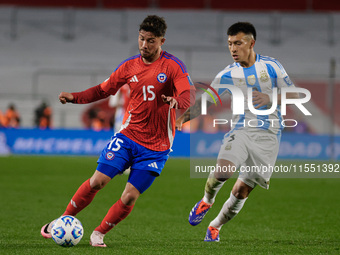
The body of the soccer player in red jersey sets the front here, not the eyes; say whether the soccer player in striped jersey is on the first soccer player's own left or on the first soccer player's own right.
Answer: on the first soccer player's own left

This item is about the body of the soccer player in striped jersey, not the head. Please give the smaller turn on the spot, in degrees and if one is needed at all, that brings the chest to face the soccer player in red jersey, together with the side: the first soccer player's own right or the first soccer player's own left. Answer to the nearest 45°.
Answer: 0° — they already face them

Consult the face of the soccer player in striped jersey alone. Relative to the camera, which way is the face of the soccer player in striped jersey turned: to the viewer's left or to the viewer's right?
to the viewer's left
